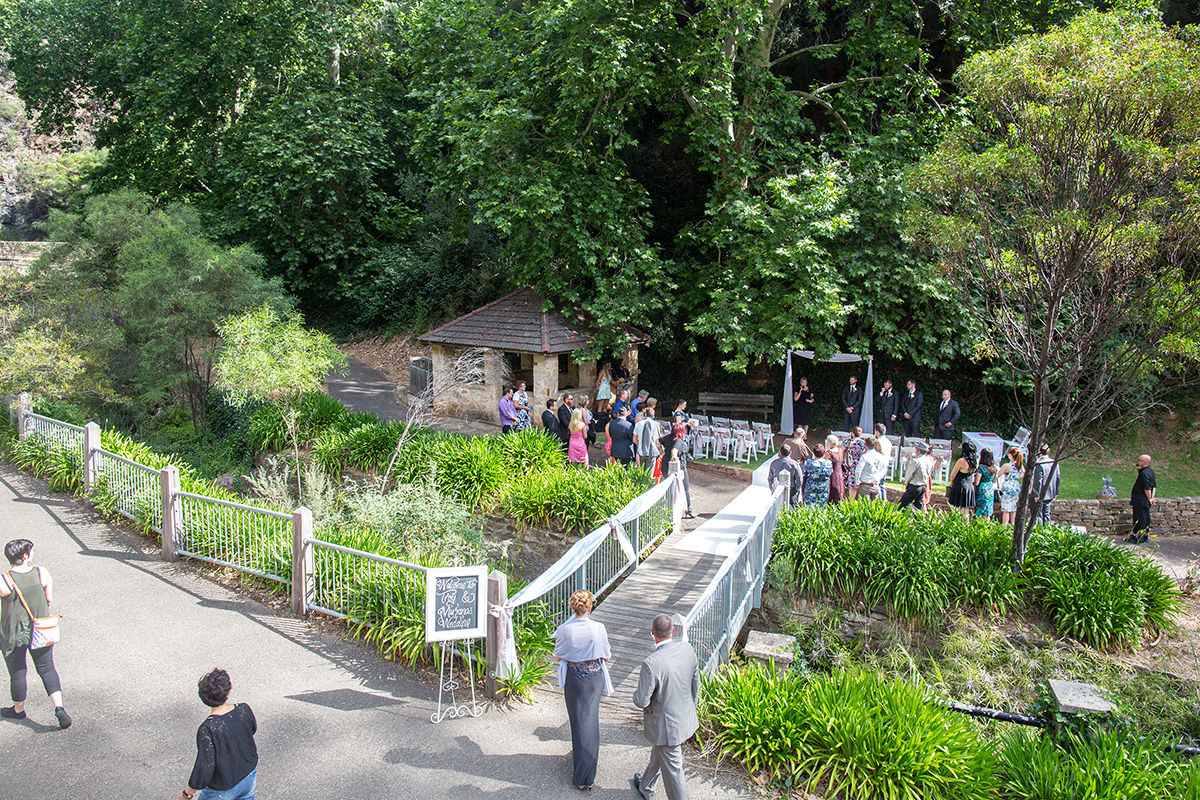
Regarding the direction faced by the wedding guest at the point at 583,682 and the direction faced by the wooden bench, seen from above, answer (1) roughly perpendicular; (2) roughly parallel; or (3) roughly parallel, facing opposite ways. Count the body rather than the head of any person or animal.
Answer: roughly parallel, facing opposite ways

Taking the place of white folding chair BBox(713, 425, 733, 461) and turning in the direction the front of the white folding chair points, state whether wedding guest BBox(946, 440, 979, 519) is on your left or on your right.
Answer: on your right

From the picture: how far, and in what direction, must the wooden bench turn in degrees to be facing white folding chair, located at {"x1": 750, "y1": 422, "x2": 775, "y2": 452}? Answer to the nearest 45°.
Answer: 0° — it already faces it

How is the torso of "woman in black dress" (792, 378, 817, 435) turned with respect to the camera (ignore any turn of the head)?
toward the camera

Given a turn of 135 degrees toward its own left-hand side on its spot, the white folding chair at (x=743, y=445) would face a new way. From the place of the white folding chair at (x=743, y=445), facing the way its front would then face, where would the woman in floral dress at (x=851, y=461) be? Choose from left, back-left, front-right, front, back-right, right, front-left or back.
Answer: back-left

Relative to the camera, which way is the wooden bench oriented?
toward the camera

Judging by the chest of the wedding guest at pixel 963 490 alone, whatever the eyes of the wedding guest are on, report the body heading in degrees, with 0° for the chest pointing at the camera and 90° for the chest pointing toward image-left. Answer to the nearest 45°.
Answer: approximately 135°

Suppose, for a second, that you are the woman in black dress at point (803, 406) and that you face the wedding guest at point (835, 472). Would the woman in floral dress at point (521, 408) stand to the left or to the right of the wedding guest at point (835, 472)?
right

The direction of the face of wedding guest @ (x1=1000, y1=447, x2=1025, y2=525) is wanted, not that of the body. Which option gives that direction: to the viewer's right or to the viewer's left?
to the viewer's left

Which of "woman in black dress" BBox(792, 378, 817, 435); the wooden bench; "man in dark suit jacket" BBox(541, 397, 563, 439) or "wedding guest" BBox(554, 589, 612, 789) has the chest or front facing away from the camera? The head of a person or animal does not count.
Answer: the wedding guest

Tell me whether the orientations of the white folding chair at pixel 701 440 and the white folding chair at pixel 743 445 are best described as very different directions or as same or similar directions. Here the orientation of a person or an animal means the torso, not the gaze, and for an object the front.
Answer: same or similar directions

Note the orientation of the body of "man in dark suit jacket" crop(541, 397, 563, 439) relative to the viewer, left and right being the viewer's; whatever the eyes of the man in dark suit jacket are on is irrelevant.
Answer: facing to the right of the viewer

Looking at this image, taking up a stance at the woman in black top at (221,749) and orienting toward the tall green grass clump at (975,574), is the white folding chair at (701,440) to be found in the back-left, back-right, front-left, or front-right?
front-left

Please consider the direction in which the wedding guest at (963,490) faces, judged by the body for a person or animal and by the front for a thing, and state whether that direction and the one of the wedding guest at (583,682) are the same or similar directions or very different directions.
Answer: same or similar directions

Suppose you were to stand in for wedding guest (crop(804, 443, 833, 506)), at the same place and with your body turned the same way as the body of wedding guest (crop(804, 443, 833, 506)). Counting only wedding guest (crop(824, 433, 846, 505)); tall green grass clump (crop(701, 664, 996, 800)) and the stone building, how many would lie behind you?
1

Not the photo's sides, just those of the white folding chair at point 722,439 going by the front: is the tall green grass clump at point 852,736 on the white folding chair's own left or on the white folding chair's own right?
on the white folding chair's own right

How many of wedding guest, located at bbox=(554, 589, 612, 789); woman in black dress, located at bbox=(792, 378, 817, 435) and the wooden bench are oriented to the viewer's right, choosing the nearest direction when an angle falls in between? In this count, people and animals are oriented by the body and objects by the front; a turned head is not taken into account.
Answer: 0

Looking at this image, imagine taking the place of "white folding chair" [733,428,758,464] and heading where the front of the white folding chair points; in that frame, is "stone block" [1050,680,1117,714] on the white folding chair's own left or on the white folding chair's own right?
on the white folding chair's own right
